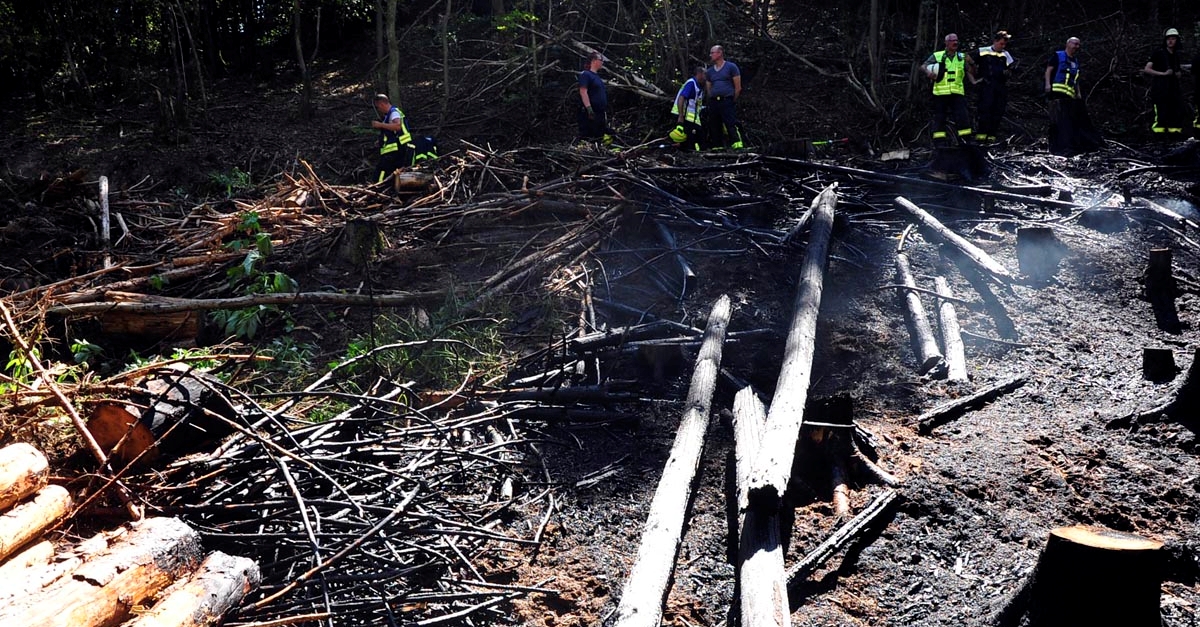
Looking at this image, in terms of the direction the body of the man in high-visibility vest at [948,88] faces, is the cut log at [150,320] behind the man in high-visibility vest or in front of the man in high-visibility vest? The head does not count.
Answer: in front

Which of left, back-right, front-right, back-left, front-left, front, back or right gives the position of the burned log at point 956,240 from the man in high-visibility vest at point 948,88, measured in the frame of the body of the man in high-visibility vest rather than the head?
front

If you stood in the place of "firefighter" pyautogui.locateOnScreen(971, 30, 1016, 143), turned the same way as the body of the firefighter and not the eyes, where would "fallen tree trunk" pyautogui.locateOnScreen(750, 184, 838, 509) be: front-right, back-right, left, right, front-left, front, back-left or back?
front

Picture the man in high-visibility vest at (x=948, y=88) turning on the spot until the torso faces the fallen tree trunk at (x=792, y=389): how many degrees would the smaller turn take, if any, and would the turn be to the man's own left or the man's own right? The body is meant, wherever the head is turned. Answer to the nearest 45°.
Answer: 0° — they already face it

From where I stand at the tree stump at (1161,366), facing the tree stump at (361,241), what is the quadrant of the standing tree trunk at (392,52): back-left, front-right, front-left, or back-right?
front-right

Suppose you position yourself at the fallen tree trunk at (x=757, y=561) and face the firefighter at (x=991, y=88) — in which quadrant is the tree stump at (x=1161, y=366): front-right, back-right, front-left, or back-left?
front-right

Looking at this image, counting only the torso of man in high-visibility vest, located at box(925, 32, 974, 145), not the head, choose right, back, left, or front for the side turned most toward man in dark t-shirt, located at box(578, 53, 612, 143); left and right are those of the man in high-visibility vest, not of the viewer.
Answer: right

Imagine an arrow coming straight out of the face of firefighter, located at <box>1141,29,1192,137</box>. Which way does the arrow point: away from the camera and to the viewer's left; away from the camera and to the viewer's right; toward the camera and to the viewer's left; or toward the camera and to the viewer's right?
toward the camera and to the viewer's left

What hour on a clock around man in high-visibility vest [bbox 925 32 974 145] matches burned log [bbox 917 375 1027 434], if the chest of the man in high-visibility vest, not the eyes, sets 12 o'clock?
The burned log is roughly at 12 o'clock from the man in high-visibility vest.

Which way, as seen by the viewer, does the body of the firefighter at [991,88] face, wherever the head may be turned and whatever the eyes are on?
toward the camera

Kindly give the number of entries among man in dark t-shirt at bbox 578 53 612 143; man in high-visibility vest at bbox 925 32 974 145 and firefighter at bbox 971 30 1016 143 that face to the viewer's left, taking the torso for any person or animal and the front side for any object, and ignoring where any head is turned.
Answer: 0

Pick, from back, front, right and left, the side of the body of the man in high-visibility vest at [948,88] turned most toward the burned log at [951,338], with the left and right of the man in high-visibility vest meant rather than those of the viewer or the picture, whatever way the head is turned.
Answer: front

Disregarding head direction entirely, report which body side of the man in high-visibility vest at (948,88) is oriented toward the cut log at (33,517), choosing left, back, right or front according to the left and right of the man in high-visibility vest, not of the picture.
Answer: front

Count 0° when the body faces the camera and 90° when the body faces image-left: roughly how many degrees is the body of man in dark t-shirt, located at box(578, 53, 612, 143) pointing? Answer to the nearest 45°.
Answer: approximately 315°

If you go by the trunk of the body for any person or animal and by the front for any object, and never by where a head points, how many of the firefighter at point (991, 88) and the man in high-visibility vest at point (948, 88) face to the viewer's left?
0
